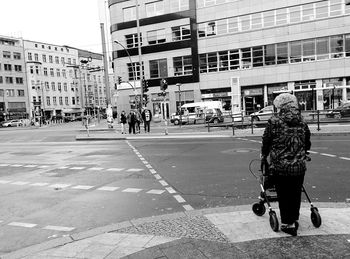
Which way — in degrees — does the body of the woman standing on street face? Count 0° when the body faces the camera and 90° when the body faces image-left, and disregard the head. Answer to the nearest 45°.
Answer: approximately 135°

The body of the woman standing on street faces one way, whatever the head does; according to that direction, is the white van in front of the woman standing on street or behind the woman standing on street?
in front

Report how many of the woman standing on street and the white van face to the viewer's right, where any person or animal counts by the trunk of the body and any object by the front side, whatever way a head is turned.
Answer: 0

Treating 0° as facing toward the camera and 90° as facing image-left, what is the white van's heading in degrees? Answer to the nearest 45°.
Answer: approximately 90°

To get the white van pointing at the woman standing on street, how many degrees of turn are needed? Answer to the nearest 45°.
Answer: approximately 90° to its left
